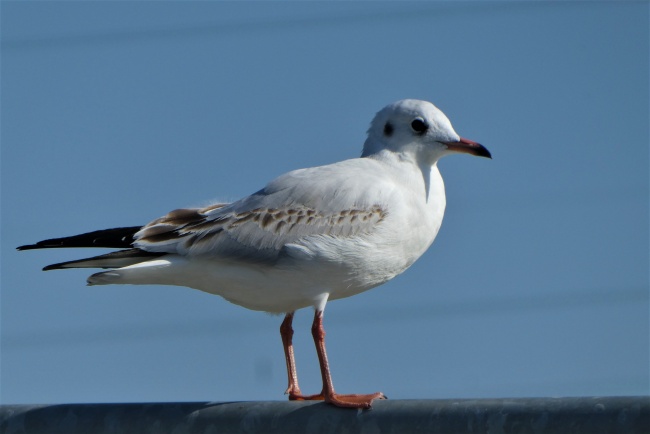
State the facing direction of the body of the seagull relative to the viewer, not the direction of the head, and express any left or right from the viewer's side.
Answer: facing to the right of the viewer
